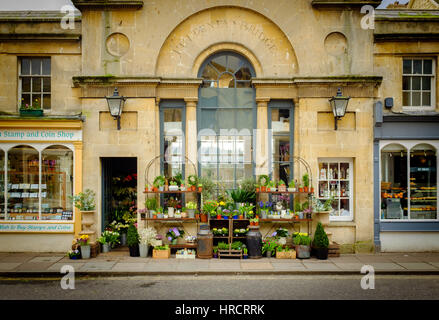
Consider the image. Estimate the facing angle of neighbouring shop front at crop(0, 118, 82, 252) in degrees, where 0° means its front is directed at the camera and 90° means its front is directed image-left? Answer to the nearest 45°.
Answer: approximately 0°

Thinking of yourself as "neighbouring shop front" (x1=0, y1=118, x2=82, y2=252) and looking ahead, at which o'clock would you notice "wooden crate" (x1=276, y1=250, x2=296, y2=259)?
The wooden crate is roughly at 10 o'clock from the neighbouring shop front.

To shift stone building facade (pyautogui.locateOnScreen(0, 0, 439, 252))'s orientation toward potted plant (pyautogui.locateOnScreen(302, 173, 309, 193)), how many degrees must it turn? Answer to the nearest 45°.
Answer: approximately 90° to its left

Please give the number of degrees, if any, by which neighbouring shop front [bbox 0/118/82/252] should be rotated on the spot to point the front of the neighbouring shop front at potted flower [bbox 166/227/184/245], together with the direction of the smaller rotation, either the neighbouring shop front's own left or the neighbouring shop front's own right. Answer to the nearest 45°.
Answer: approximately 45° to the neighbouring shop front's own left
